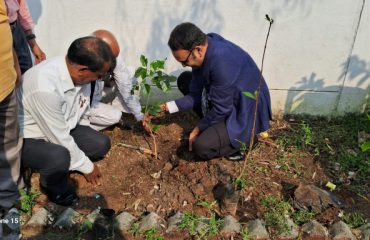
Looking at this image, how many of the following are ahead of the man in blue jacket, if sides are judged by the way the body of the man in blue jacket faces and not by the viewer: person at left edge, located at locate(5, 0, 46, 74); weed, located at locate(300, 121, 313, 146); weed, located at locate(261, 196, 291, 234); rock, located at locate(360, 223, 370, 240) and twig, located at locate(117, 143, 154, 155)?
2

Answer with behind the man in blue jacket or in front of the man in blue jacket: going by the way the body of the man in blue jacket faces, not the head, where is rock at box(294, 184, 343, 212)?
behind

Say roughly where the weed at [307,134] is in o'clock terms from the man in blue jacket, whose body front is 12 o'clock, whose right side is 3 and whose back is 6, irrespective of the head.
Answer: The weed is roughly at 5 o'clock from the man in blue jacket.

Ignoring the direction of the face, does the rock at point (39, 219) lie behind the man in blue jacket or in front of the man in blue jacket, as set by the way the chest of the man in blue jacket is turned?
in front

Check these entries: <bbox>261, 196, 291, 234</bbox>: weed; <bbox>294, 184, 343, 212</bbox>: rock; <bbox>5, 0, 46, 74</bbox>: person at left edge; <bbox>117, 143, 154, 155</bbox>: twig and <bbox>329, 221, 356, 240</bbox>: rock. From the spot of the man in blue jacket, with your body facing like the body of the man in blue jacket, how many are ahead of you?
2

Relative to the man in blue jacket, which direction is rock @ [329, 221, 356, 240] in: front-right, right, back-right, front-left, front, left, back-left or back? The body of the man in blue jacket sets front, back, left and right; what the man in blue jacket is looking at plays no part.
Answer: back-left

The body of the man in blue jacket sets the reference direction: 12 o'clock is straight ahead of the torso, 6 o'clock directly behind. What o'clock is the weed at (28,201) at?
The weed is roughly at 11 o'clock from the man in blue jacket.

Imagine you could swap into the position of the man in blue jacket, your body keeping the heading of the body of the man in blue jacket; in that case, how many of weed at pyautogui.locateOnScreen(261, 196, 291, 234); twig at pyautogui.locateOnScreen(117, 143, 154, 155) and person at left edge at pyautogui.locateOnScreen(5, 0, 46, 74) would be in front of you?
2

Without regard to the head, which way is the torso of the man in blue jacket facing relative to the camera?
to the viewer's left
